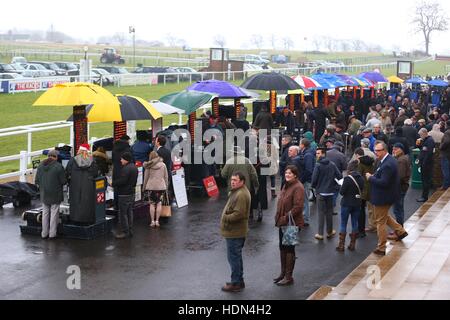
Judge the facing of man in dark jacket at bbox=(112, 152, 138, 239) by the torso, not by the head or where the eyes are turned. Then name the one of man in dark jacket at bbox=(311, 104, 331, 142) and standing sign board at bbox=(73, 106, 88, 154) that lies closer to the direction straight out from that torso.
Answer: the standing sign board

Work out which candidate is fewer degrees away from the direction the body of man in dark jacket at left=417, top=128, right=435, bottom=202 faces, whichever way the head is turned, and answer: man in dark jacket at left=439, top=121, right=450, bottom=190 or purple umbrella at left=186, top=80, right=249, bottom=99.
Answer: the purple umbrella

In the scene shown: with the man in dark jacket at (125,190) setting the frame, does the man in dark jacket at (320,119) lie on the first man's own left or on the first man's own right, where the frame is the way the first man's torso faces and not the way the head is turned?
on the first man's own right

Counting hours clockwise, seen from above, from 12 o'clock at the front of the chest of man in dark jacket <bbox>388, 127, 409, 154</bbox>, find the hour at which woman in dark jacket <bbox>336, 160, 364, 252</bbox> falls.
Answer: woman in dark jacket <bbox>336, 160, 364, 252</bbox> is roughly at 6 o'clock from man in dark jacket <bbox>388, 127, 409, 154</bbox>.

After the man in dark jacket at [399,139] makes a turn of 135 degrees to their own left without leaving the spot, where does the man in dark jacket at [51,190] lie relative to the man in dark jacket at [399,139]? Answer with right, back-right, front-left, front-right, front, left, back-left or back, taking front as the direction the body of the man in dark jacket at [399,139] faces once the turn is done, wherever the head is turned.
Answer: front

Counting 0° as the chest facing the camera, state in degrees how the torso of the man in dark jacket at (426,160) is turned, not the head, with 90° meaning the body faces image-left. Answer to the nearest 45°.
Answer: approximately 90°

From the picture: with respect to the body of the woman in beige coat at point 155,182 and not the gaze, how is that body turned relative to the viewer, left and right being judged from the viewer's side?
facing away from the viewer

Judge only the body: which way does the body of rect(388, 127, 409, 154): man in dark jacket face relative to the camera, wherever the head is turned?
away from the camera

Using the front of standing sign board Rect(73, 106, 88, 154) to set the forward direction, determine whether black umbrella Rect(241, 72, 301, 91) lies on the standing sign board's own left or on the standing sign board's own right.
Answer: on the standing sign board's own left
